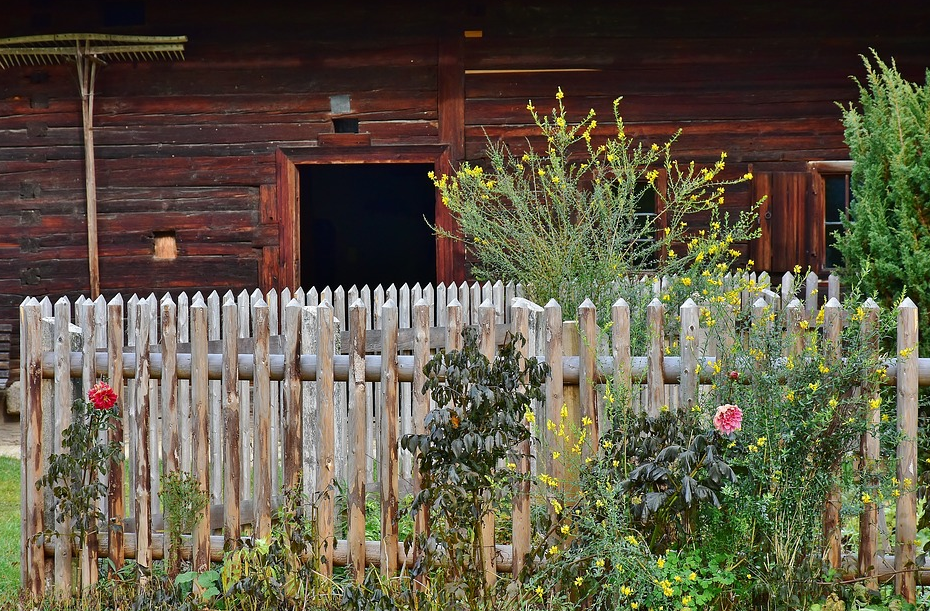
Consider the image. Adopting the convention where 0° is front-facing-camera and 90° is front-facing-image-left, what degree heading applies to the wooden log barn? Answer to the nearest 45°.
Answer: approximately 0°

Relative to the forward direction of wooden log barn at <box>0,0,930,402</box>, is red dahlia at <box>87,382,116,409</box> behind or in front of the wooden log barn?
in front

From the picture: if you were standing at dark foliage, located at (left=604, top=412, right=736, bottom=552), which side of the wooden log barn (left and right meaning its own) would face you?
front

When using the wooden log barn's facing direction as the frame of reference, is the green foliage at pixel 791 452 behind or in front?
in front

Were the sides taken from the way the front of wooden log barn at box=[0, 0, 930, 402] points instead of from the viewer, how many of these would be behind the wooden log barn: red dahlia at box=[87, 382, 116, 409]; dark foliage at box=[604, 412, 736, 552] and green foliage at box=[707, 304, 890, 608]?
0

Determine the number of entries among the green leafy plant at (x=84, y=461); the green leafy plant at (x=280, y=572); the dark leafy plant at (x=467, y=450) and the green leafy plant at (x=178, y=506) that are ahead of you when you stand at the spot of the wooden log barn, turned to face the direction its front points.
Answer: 4

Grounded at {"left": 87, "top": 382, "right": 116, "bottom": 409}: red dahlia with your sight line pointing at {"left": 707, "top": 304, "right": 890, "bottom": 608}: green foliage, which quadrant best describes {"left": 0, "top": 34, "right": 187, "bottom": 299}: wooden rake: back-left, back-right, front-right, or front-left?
back-left

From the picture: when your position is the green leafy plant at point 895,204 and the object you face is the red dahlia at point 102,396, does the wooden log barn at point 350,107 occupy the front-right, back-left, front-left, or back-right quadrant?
front-right

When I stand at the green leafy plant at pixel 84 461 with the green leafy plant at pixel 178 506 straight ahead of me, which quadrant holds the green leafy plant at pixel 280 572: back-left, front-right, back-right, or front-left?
front-right

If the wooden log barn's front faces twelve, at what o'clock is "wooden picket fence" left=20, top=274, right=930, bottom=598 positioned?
The wooden picket fence is roughly at 12 o'clock from the wooden log barn.

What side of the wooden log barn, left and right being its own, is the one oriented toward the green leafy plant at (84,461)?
front

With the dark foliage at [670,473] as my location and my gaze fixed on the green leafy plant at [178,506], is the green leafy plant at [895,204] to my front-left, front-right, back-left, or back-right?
back-right

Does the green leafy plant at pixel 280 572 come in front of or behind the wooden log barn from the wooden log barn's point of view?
in front
